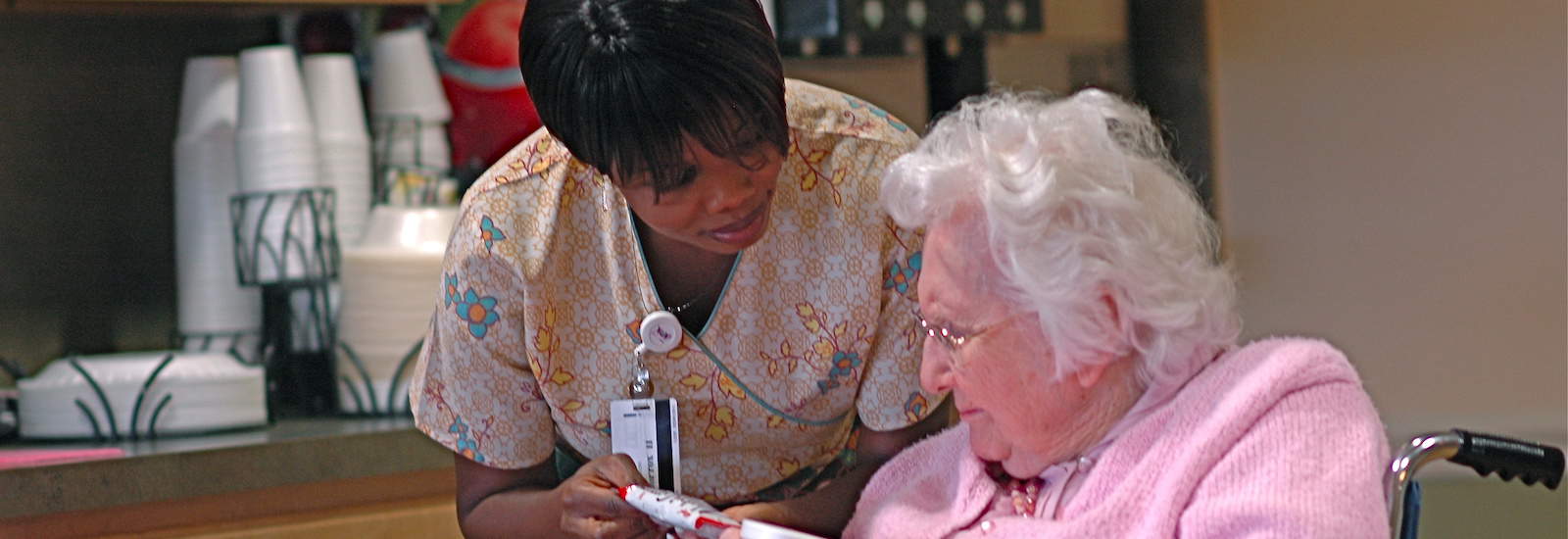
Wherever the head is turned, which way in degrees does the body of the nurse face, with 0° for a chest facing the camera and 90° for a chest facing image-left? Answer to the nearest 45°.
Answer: approximately 0°

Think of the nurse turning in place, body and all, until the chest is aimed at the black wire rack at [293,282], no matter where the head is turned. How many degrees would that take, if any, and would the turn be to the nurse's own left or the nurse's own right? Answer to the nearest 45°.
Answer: approximately 135° to the nurse's own right

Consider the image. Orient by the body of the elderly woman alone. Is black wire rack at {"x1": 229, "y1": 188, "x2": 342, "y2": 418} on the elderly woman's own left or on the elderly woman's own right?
on the elderly woman's own right

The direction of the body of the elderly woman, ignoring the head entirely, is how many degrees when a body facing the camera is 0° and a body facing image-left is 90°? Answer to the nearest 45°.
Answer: approximately 45°

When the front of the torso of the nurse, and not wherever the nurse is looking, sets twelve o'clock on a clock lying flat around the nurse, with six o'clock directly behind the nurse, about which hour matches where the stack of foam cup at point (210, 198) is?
The stack of foam cup is roughly at 5 o'clock from the nurse.

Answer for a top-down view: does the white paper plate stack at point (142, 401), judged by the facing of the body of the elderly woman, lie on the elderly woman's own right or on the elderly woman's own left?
on the elderly woman's own right
